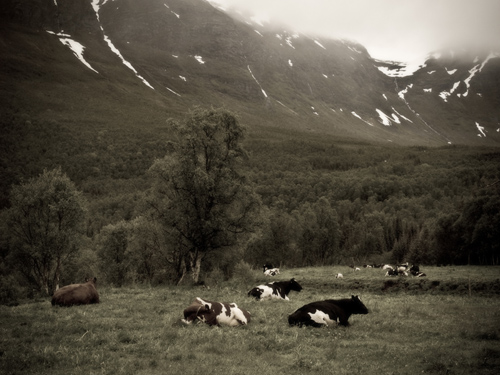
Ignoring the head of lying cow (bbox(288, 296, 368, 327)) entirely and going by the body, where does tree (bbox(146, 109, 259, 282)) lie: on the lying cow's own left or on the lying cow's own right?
on the lying cow's own left

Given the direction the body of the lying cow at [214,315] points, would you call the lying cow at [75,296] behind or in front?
in front

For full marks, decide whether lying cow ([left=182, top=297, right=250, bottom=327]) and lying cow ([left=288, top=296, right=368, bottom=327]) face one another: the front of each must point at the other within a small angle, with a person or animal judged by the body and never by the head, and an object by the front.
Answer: no

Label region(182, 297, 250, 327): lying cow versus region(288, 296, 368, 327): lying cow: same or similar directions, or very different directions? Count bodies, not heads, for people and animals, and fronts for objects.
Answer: very different directions

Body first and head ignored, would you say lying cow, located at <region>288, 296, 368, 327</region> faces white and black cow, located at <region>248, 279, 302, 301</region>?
no

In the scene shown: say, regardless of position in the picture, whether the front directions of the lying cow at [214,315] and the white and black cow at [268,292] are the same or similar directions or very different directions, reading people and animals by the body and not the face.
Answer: very different directions

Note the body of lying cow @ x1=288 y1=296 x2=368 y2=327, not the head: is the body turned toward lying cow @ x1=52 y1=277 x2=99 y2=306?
no

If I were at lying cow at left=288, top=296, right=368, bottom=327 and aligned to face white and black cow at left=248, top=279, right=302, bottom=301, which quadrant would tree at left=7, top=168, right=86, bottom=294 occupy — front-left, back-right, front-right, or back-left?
front-left

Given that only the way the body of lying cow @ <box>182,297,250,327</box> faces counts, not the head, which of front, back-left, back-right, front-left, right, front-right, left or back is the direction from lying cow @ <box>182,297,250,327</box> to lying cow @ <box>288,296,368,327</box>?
back

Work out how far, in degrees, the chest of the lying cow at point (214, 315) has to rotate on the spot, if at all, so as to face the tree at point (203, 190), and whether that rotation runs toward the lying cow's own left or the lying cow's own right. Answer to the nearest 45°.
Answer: approximately 90° to the lying cow's own right

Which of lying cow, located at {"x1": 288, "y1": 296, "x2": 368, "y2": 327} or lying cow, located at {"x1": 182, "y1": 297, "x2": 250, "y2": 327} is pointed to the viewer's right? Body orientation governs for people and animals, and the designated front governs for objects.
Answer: lying cow, located at {"x1": 288, "y1": 296, "x2": 368, "y2": 327}

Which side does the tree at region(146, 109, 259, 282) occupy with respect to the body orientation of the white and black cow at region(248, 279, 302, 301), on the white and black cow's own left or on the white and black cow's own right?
on the white and black cow's own left

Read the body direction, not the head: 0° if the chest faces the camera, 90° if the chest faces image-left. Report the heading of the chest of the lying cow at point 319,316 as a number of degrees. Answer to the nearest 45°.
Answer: approximately 270°

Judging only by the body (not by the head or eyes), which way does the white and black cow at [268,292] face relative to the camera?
to the viewer's right

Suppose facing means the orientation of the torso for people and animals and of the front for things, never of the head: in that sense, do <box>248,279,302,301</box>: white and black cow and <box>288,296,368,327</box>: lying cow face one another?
no

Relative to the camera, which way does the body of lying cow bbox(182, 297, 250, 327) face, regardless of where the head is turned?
to the viewer's left

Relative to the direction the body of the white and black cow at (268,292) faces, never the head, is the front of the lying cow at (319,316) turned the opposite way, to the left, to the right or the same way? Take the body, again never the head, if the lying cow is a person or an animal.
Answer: the same way

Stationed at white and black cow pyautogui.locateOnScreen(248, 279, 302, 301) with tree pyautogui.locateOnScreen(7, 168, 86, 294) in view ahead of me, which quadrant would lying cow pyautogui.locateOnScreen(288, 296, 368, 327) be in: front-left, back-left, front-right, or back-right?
back-left
